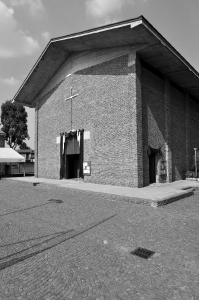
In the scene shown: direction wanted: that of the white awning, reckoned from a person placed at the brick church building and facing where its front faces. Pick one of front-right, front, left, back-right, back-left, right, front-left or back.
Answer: right

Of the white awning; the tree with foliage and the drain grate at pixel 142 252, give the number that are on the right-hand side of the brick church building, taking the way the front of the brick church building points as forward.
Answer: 2

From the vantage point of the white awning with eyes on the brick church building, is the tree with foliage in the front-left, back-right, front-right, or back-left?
back-left

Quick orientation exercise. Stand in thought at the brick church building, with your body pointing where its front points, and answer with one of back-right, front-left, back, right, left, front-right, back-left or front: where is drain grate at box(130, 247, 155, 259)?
front-left

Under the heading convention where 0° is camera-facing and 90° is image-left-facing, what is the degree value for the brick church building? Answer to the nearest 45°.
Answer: approximately 45°

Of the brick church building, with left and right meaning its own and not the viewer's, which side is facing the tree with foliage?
right
